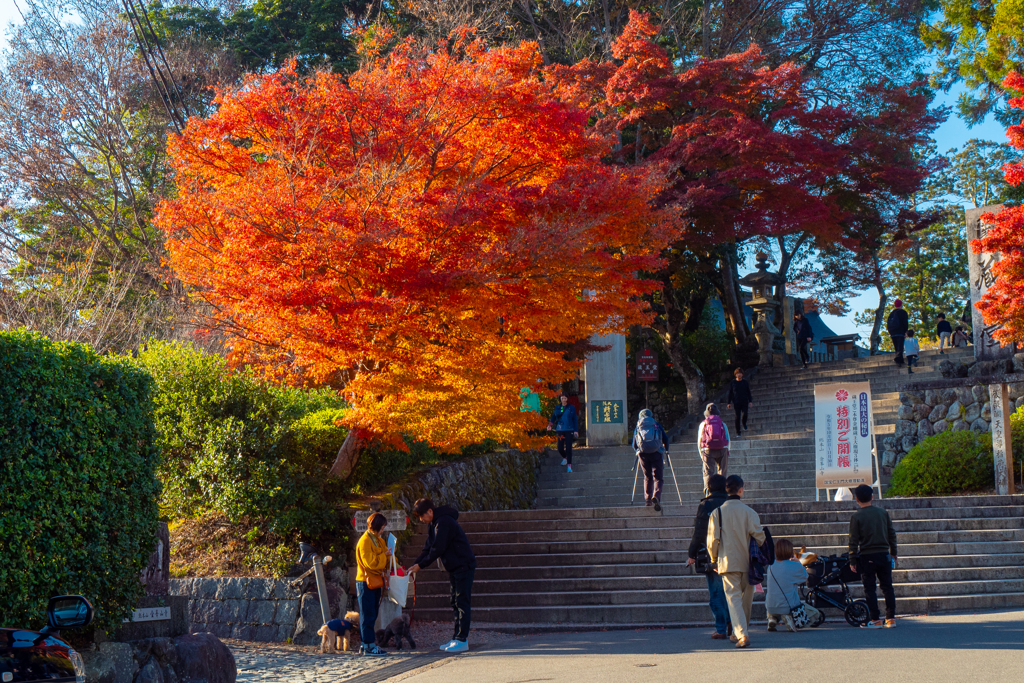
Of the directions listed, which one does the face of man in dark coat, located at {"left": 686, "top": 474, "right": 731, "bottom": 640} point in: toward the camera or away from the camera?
away from the camera

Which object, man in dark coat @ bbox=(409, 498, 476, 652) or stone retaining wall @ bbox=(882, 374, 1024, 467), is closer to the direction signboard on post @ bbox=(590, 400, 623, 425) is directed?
the man in dark coat

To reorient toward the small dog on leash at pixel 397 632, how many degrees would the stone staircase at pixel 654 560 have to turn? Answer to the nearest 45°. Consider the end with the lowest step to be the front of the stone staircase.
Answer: approximately 45° to its right

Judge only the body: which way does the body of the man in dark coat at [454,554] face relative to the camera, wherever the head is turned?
to the viewer's left

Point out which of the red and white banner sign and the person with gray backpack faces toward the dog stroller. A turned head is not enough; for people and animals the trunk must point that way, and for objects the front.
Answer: the red and white banner sign

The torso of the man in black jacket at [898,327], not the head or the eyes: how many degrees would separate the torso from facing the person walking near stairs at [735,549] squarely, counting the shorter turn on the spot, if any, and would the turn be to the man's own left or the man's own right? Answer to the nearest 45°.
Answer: approximately 180°

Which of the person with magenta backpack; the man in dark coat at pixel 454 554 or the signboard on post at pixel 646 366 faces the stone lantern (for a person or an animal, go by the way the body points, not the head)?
the person with magenta backpack

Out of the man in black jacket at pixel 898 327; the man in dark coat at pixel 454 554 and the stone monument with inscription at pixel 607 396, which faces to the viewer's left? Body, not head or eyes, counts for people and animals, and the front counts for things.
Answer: the man in dark coat

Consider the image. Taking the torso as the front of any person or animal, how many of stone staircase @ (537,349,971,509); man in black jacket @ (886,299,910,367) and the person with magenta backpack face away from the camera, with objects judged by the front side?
2

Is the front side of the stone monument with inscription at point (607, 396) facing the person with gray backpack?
yes
